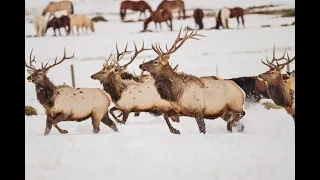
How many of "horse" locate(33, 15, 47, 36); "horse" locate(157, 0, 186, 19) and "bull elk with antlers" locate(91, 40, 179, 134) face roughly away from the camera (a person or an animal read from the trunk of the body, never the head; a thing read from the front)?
1

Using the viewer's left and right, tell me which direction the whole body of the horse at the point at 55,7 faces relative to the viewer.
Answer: facing to the left of the viewer

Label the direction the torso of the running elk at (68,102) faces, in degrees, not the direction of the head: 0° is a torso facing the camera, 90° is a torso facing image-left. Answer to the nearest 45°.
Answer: approximately 90°

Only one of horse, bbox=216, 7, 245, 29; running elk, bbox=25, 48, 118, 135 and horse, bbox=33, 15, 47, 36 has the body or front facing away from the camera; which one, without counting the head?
horse, bbox=33, 15, 47, 36

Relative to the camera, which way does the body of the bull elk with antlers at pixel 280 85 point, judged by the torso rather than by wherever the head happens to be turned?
to the viewer's left

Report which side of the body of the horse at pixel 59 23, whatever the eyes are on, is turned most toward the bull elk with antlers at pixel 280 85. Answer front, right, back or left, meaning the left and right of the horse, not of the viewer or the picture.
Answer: left

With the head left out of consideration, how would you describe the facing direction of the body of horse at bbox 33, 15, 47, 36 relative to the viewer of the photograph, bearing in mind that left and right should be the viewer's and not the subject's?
facing away from the viewer

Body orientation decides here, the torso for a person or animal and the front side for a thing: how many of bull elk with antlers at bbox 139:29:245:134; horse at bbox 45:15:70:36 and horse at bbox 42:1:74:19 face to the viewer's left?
3

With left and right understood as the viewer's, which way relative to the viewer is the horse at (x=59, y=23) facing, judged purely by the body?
facing to the left of the viewer
